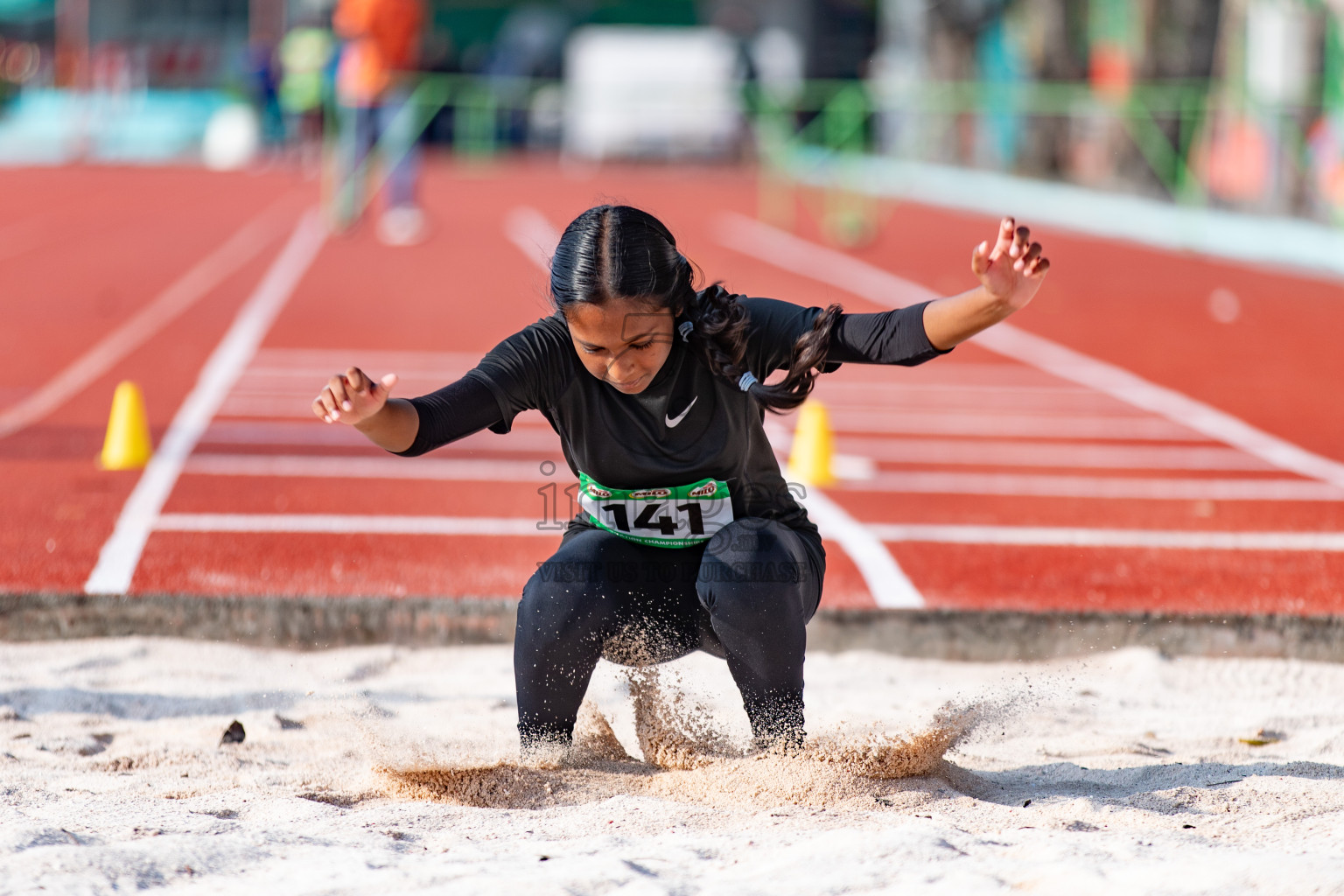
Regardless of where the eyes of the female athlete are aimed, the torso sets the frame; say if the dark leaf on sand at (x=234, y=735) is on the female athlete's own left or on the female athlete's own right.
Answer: on the female athlete's own right

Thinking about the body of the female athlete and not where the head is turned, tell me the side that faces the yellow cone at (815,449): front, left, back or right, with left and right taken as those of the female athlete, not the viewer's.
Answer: back

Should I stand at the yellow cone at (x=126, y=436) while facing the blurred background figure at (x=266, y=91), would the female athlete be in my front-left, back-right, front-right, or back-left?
back-right

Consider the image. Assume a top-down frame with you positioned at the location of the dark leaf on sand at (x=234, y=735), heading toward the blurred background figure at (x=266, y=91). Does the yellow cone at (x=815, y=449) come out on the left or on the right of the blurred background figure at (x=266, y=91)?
right

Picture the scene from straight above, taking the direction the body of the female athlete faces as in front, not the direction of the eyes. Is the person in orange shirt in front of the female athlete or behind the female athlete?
behind

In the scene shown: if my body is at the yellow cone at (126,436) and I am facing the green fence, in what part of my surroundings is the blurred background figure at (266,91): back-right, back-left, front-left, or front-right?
front-left

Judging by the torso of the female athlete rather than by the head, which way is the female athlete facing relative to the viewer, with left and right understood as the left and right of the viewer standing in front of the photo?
facing the viewer

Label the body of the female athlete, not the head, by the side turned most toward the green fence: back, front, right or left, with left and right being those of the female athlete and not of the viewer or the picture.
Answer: back
